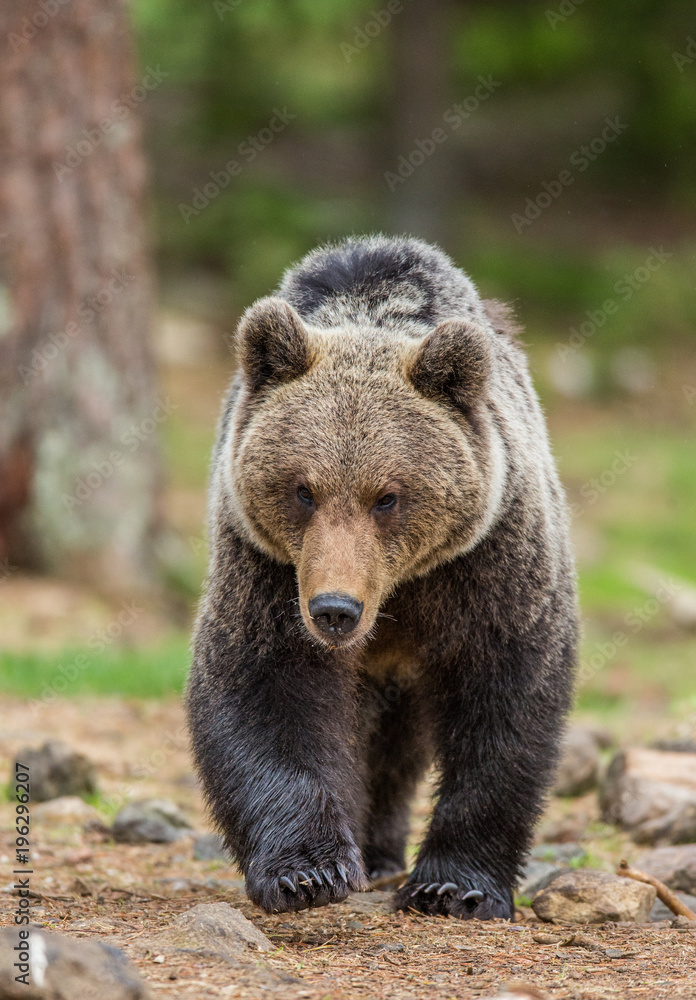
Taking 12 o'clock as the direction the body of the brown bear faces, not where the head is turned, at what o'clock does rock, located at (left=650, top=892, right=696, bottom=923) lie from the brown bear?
The rock is roughly at 10 o'clock from the brown bear.

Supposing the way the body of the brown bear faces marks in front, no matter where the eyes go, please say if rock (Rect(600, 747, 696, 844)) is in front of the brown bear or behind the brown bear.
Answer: behind

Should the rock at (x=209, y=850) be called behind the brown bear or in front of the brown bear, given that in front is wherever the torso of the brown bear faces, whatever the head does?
behind

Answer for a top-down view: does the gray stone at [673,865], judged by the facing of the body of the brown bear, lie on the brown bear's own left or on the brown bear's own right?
on the brown bear's own left

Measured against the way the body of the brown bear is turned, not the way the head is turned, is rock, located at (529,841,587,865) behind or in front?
behind

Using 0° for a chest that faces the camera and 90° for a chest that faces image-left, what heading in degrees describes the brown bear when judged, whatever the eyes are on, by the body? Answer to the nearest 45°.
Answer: approximately 0°

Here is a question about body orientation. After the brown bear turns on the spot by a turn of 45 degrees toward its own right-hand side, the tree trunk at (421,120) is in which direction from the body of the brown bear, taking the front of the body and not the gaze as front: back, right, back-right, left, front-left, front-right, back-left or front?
back-right

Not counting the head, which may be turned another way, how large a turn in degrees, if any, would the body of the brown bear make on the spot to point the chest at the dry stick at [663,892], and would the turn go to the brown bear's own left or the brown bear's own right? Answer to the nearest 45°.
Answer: approximately 90° to the brown bear's own left
